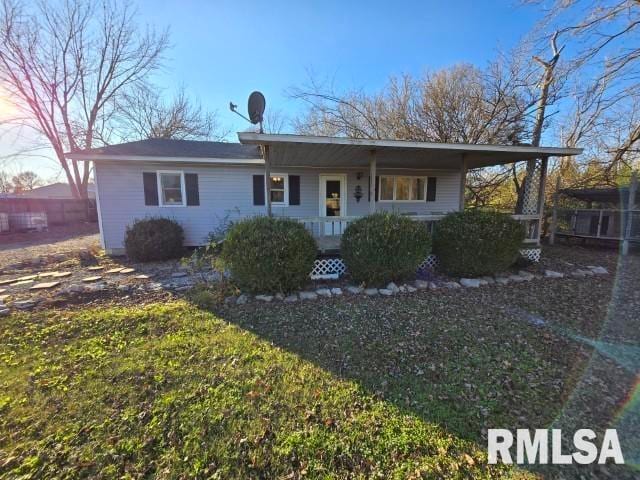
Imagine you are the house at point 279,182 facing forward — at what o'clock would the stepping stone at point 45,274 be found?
The stepping stone is roughly at 2 o'clock from the house.

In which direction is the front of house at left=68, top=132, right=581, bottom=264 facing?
toward the camera

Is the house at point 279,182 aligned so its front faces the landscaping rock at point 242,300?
yes

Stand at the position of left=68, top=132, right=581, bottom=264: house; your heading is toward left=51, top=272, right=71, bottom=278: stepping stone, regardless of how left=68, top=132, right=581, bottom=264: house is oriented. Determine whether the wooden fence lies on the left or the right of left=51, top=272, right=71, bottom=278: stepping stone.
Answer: right

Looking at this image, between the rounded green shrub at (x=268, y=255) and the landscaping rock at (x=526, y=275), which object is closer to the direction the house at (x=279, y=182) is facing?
the rounded green shrub

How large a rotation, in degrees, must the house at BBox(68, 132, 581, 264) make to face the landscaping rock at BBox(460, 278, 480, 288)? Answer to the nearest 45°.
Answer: approximately 45° to its left

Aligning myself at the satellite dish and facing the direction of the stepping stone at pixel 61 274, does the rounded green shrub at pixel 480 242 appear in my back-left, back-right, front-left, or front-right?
back-left

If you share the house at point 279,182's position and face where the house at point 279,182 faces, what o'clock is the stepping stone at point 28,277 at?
The stepping stone is roughly at 2 o'clock from the house.

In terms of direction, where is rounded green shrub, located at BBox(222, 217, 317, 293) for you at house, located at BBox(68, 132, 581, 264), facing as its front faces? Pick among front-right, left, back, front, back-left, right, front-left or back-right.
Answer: front
